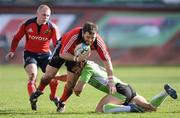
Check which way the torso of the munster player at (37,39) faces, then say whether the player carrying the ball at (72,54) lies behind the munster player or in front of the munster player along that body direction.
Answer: in front

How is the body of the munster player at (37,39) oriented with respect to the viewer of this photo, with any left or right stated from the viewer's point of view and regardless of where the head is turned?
facing the viewer

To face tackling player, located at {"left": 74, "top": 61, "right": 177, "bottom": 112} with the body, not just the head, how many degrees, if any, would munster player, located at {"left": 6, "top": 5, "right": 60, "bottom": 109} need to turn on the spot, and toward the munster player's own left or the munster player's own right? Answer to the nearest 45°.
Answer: approximately 45° to the munster player's own left
